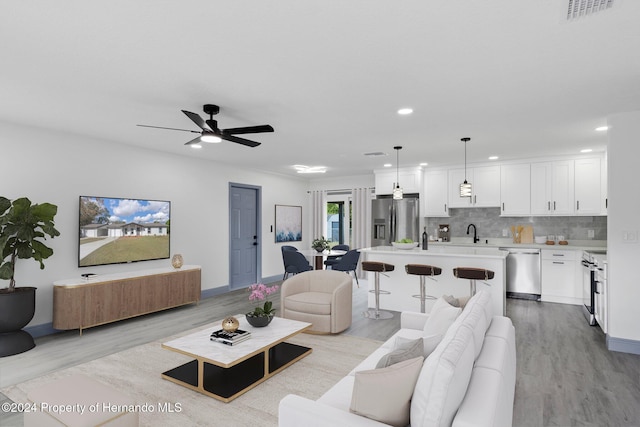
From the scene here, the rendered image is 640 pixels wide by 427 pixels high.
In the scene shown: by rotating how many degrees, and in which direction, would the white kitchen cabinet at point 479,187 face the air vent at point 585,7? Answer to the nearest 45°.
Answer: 0° — it already faces it

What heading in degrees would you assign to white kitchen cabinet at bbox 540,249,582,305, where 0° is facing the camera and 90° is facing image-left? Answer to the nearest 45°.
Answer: approximately 0°

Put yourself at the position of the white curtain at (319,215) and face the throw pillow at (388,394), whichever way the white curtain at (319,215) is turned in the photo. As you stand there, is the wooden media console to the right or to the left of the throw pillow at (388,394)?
right

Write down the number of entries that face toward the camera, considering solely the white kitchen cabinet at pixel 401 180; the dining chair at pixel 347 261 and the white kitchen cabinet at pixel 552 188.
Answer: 2

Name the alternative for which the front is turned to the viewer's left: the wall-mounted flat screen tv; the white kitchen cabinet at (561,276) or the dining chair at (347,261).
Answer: the dining chair

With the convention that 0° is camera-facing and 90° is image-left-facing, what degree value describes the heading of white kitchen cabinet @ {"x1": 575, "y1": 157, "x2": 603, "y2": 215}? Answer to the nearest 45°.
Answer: approximately 0°

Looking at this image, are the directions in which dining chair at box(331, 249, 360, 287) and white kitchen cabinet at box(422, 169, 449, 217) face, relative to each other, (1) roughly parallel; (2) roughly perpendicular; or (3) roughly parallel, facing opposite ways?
roughly perpendicular

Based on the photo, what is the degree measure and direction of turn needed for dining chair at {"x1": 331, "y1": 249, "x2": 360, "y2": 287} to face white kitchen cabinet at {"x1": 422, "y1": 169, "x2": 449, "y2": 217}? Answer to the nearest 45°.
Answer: approximately 180°

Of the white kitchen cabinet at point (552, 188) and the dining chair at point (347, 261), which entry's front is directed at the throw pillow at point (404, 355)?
the white kitchen cabinet

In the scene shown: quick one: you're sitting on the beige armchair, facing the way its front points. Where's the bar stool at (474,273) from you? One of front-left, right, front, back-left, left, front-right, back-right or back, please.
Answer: back-left

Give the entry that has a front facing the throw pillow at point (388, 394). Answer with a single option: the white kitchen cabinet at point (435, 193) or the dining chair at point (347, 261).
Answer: the white kitchen cabinet

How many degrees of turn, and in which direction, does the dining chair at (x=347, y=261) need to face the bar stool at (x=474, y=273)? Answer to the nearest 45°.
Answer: approximately 135° to its left

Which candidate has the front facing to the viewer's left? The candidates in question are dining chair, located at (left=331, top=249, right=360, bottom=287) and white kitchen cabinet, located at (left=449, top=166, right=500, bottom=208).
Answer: the dining chair

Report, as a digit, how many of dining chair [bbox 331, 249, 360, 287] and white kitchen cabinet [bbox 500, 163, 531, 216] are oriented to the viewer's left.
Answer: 1

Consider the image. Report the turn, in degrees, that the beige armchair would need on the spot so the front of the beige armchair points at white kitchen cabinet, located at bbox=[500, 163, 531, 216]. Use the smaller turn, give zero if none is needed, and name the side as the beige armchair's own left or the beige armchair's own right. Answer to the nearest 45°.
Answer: approximately 180°
